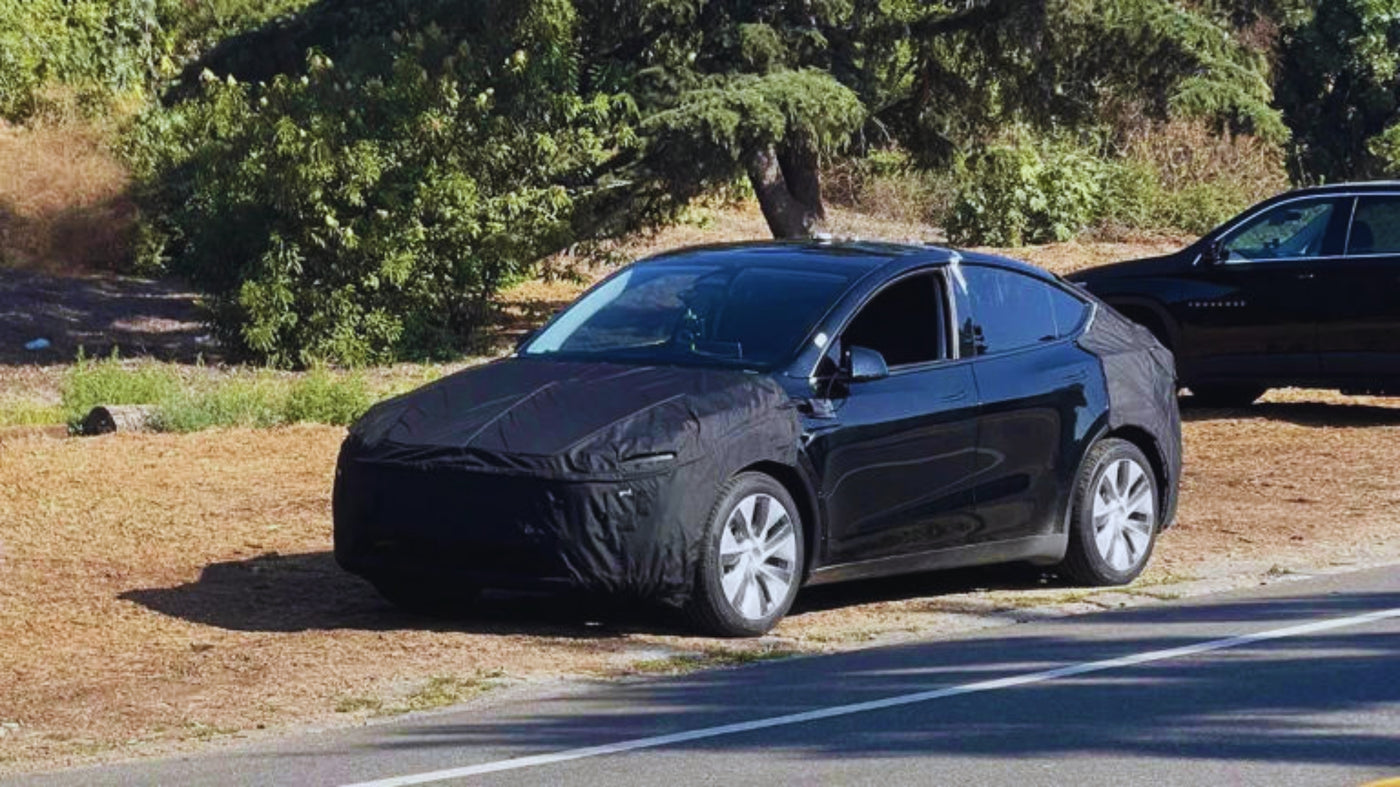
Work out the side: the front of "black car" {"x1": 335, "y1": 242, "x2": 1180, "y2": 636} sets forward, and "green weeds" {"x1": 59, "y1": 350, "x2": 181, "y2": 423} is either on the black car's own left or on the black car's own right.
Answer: on the black car's own right

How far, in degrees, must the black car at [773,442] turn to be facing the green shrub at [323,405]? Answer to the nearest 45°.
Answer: approximately 90° to its right

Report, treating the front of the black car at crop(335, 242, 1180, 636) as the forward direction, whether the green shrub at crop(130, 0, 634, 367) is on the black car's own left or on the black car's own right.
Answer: on the black car's own right

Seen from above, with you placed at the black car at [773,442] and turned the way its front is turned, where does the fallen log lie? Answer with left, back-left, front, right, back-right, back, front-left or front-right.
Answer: right

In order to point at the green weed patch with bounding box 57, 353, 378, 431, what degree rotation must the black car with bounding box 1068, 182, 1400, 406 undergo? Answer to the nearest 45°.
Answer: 0° — it already faces it

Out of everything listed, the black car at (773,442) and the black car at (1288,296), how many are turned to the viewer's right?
0

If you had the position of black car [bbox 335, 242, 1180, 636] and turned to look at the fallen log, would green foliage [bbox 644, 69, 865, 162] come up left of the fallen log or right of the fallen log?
right

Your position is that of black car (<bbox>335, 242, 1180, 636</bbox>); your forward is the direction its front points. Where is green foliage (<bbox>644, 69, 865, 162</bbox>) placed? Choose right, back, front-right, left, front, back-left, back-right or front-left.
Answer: back-right

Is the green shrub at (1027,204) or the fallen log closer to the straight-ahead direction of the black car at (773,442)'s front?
the fallen log

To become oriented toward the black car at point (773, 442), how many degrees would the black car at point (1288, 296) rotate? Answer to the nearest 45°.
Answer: approximately 90° to its left

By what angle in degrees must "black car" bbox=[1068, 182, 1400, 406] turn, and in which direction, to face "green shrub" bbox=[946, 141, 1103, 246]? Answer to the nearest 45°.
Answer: approximately 90° to its right

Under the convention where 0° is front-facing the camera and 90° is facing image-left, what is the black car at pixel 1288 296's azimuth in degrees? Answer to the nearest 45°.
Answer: approximately 90°

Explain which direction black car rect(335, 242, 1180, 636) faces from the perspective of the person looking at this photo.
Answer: facing the viewer and to the left of the viewer
